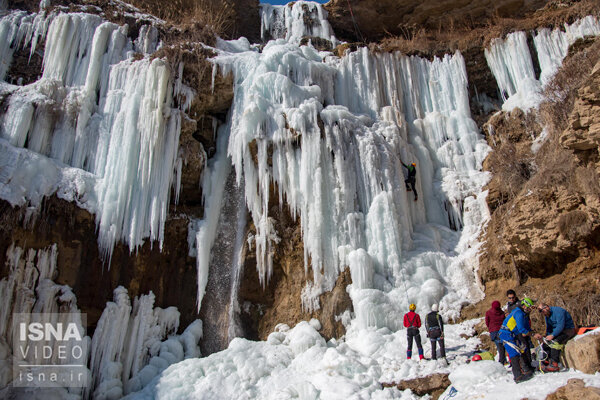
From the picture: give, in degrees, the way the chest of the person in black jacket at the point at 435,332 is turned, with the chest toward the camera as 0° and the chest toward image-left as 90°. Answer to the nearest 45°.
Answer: approximately 180°

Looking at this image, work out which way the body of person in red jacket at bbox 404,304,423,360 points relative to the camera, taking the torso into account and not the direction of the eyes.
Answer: away from the camera

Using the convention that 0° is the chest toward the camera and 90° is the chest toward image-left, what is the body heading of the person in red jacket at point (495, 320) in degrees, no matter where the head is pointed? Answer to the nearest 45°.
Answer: approximately 135°

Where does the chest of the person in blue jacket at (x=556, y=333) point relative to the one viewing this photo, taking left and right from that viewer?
facing to the left of the viewer

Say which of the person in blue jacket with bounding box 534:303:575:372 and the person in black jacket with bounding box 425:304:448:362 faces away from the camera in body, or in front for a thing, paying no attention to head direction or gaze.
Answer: the person in black jacket

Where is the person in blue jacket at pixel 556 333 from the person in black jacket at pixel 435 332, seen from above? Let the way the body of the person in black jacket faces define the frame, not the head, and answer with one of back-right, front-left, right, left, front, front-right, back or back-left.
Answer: back-right

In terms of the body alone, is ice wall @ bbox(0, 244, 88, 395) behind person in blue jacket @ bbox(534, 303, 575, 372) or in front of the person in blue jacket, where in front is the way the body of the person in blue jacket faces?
in front

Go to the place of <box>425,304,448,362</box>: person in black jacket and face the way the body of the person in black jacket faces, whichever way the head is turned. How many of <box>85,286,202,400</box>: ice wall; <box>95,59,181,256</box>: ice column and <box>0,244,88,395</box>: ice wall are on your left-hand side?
3

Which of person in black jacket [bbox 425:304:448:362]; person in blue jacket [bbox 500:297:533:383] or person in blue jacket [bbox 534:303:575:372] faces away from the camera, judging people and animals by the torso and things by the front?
the person in black jacket
